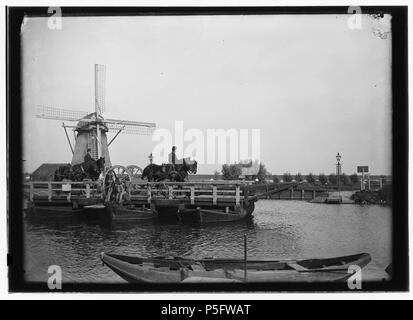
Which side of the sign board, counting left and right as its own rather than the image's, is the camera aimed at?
front

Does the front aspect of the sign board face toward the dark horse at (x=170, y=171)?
no

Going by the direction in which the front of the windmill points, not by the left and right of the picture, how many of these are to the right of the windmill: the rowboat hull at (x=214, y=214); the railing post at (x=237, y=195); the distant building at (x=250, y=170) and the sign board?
0

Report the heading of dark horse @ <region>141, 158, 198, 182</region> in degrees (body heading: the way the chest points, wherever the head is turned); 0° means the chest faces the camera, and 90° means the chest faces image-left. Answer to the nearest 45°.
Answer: approximately 270°

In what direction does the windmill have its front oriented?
toward the camera

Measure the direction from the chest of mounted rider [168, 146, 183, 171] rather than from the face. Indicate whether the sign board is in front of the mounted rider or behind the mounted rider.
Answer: in front

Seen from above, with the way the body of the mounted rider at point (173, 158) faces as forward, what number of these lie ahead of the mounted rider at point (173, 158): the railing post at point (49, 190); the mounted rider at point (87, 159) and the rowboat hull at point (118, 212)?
0

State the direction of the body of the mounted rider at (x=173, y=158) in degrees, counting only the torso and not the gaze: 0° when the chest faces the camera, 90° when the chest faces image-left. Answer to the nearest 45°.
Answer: approximately 270°
